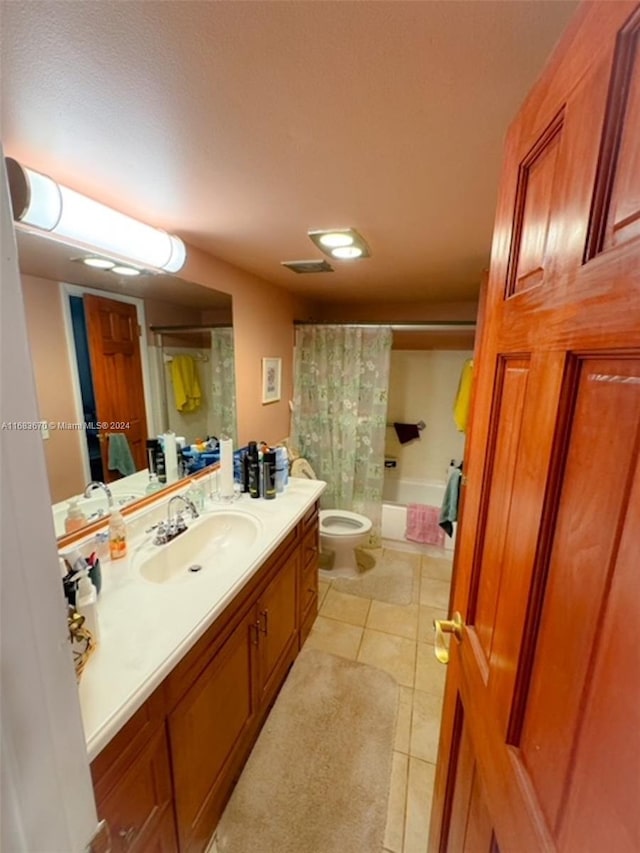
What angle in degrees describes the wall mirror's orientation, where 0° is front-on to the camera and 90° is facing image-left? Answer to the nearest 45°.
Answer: approximately 315°

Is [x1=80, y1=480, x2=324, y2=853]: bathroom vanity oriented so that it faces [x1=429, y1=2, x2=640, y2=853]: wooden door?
yes

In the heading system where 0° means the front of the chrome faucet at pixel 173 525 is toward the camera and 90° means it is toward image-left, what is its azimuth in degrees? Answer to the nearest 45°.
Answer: approximately 315°

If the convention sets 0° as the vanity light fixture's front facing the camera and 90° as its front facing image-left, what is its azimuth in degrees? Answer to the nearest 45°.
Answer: approximately 315°

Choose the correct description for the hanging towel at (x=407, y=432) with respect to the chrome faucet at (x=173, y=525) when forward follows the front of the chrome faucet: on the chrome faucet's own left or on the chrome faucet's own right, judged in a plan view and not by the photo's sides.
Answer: on the chrome faucet's own left

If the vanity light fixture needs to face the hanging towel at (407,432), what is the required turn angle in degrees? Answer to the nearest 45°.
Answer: approximately 45° to its left

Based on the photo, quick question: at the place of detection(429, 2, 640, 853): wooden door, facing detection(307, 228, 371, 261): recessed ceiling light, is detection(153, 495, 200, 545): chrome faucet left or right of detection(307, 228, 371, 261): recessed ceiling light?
left
